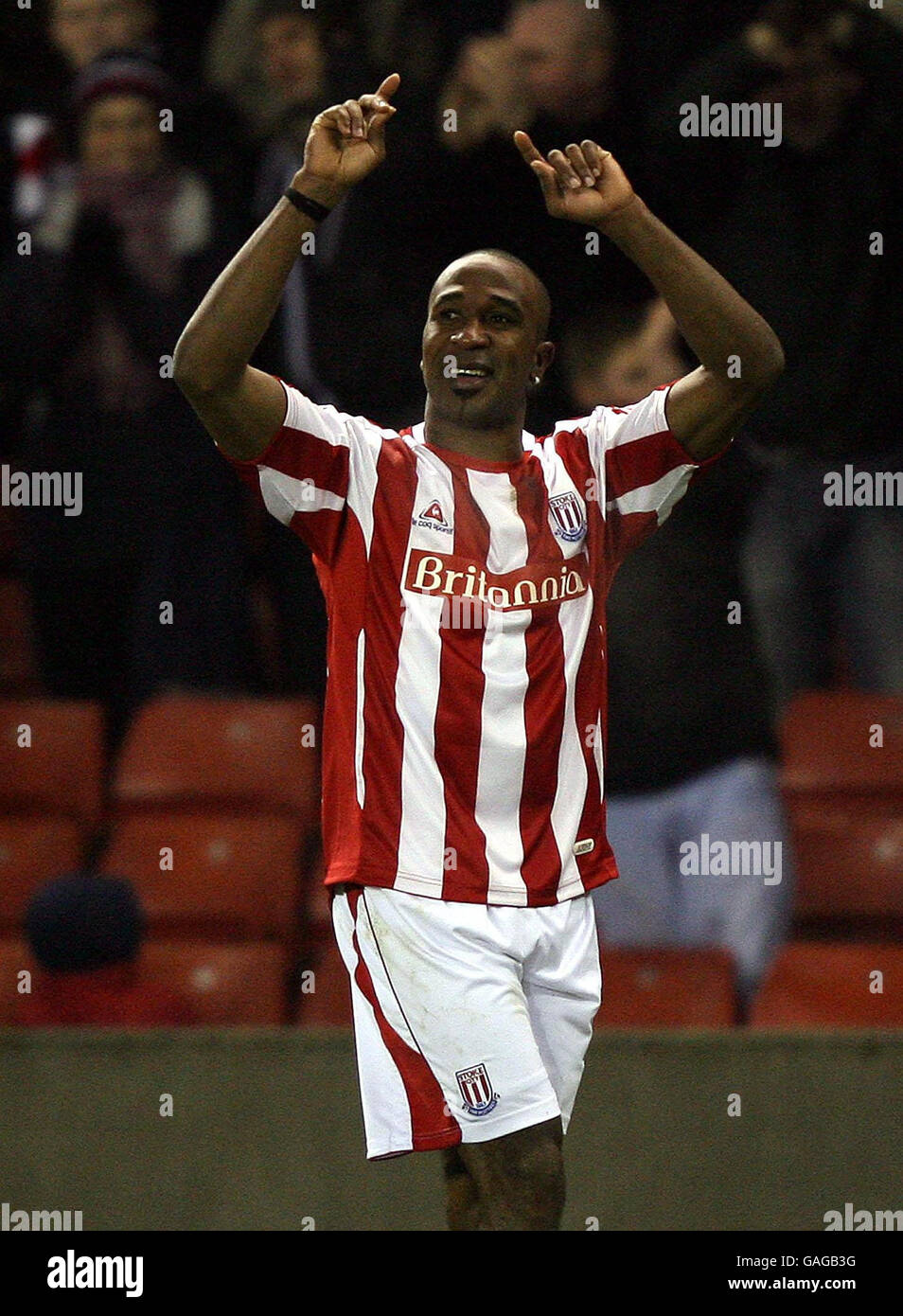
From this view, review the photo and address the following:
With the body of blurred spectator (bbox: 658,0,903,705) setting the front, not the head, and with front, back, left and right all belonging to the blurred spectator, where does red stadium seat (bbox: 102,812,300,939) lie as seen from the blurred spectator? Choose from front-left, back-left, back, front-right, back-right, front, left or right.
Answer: right

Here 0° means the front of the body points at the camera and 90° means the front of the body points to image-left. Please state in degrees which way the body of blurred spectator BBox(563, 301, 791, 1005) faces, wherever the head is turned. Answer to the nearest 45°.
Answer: approximately 315°

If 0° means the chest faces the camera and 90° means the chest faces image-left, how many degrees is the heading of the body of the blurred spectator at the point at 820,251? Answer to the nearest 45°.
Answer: approximately 0°

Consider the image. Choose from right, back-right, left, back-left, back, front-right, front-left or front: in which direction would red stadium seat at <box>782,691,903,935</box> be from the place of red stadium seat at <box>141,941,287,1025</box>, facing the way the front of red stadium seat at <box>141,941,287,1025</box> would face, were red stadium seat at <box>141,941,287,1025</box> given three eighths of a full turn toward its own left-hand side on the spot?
front-right
